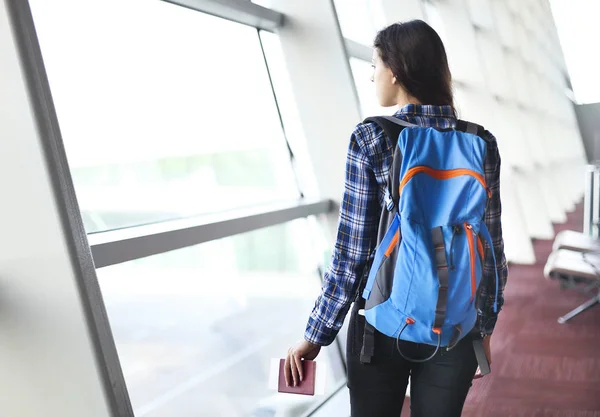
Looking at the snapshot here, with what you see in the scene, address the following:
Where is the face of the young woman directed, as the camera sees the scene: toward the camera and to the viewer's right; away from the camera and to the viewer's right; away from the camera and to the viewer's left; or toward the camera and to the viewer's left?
away from the camera and to the viewer's left

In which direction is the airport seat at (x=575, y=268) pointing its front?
to the viewer's left

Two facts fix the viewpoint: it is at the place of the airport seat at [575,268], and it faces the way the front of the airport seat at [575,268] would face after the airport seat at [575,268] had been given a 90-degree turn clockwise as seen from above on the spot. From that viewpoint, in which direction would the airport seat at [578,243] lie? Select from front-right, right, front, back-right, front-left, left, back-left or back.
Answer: front

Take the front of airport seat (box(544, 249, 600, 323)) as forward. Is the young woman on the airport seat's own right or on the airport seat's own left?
on the airport seat's own left
